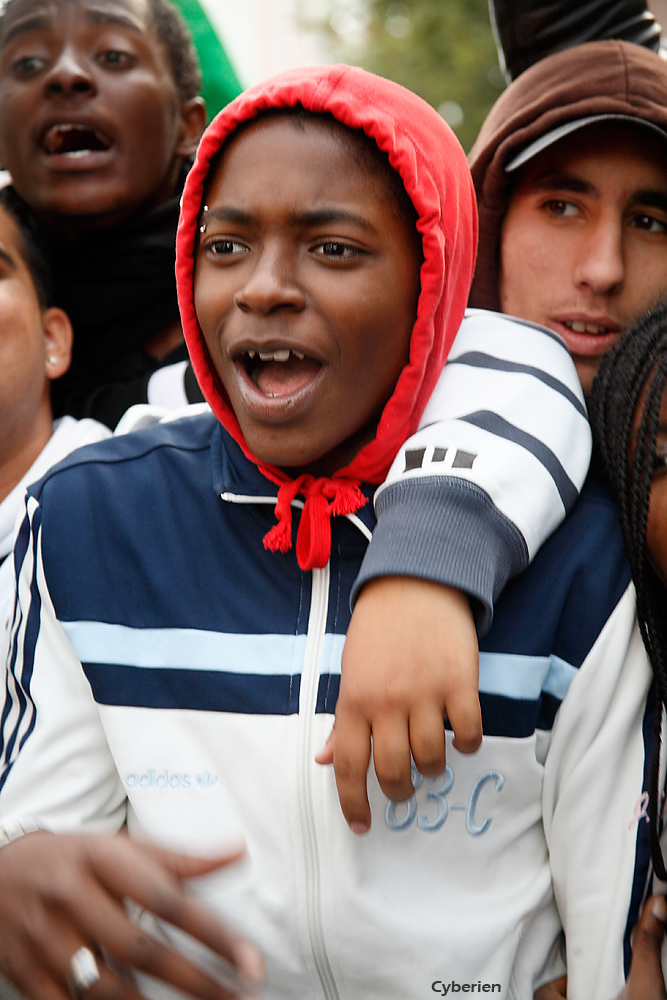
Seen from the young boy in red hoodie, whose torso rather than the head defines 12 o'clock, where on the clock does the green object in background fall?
The green object in background is roughly at 6 o'clock from the young boy in red hoodie.

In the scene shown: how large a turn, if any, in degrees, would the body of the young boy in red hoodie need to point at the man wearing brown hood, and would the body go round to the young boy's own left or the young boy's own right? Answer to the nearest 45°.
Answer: approximately 135° to the young boy's own left

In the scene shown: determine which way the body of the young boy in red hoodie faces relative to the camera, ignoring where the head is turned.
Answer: toward the camera

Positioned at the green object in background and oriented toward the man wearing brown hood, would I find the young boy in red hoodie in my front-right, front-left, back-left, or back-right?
front-right

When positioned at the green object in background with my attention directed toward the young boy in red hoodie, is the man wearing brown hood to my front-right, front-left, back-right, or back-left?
front-left

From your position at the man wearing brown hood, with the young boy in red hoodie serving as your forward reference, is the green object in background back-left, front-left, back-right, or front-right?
back-right
